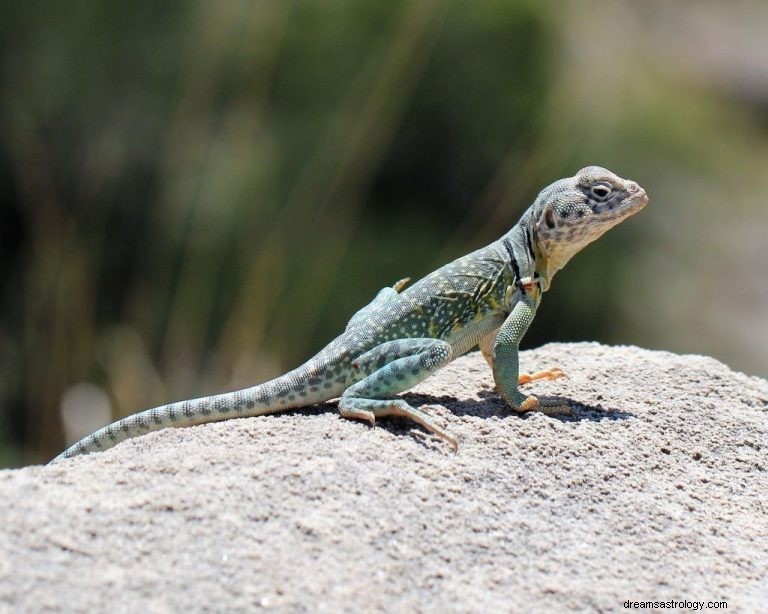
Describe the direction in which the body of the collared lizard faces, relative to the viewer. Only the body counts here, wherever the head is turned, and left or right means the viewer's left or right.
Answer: facing to the right of the viewer
